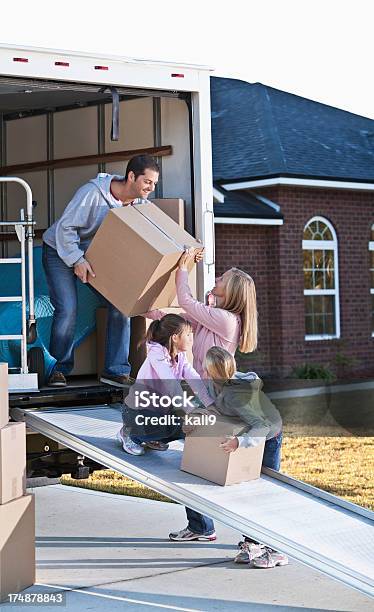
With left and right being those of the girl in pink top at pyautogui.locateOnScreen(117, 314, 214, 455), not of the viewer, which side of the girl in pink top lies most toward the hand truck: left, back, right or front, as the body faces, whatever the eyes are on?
back

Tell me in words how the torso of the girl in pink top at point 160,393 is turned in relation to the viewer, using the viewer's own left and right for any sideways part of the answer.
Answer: facing to the right of the viewer

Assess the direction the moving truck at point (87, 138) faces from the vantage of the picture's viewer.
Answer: facing away from the viewer and to the left of the viewer

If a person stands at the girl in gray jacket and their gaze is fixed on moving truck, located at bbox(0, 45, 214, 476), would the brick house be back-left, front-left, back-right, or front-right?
front-right
